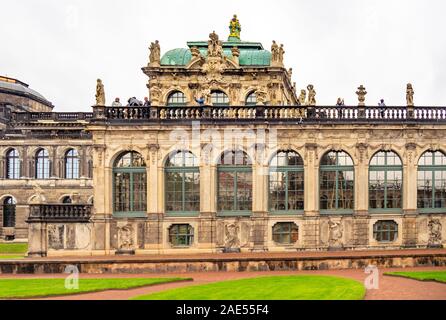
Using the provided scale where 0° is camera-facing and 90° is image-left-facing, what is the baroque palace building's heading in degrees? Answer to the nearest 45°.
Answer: approximately 0°
